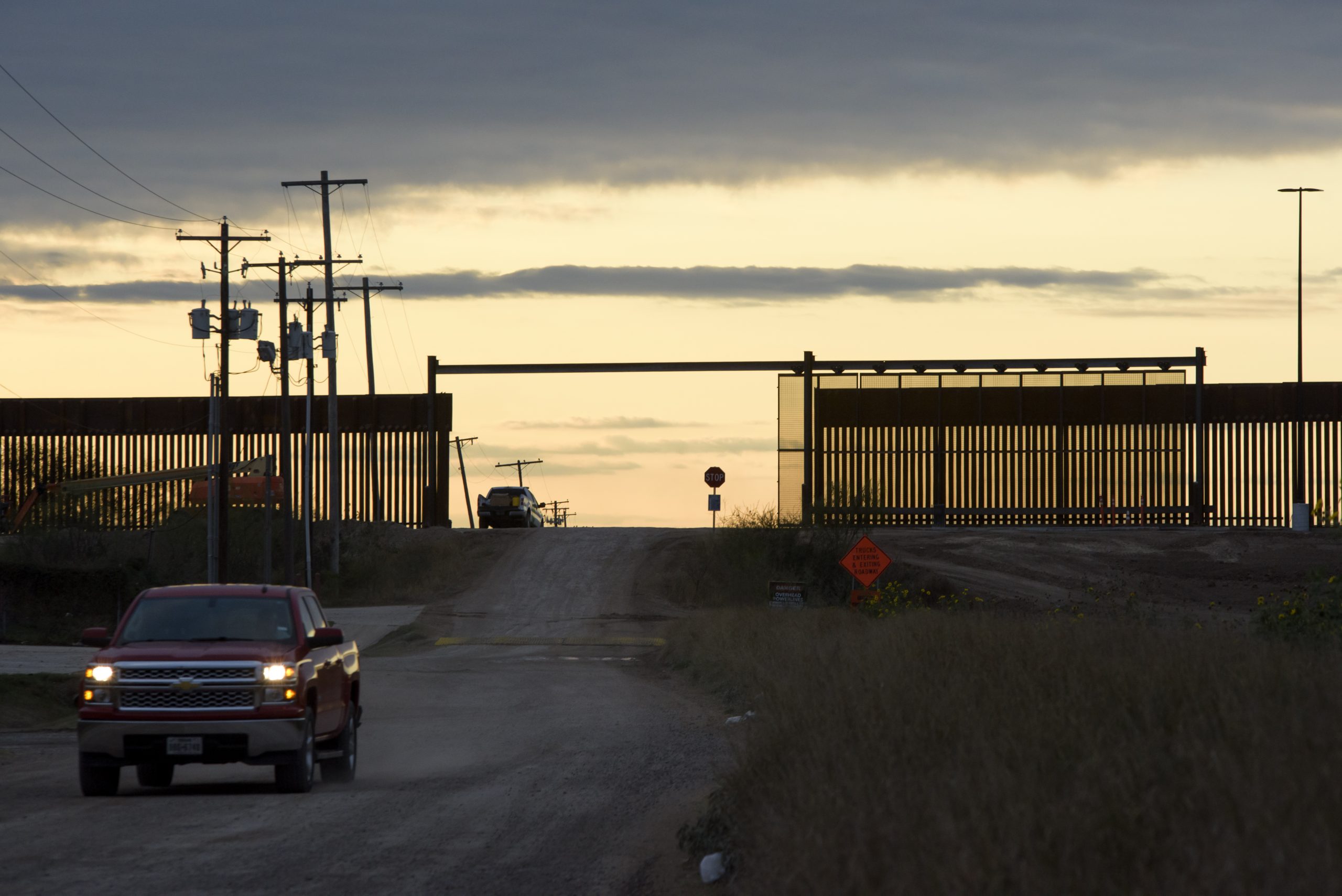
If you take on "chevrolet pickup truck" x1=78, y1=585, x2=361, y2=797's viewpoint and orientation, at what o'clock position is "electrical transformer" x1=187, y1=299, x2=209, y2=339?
The electrical transformer is roughly at 6 o'clock from the chevrolet pickup truck.

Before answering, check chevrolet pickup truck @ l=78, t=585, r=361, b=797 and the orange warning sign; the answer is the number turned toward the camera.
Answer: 2

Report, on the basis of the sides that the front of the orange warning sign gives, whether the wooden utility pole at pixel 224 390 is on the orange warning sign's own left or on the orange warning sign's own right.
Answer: on the orange warning sign's own right

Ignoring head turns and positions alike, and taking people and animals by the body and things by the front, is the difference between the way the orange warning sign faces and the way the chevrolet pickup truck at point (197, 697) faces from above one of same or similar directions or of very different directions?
same or similar directions

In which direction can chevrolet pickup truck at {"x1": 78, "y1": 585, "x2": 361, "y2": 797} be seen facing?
toward the camera

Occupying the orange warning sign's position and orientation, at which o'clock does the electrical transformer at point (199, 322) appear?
The electrical transformer is roughly at 4 o'clock from the orange warning sign.

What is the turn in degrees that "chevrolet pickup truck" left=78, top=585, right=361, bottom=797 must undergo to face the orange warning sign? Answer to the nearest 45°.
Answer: approximately 135° to its left

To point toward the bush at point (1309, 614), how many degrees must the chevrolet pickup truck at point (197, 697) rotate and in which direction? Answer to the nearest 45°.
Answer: approximately 90° to its left

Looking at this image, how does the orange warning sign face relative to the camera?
toward the camera
